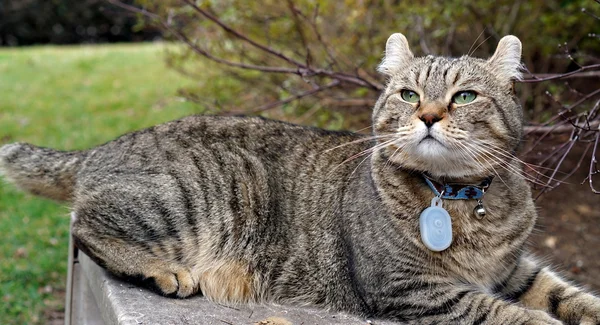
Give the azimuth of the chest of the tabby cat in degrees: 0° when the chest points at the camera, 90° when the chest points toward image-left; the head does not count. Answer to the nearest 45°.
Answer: approximately 315°
